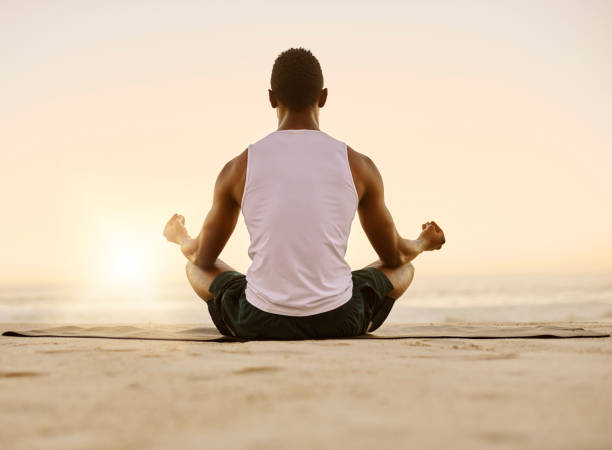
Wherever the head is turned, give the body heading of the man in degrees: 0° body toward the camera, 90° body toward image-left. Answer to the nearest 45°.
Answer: approximately 180°

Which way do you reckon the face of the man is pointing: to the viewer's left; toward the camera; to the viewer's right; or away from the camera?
away from the camera
